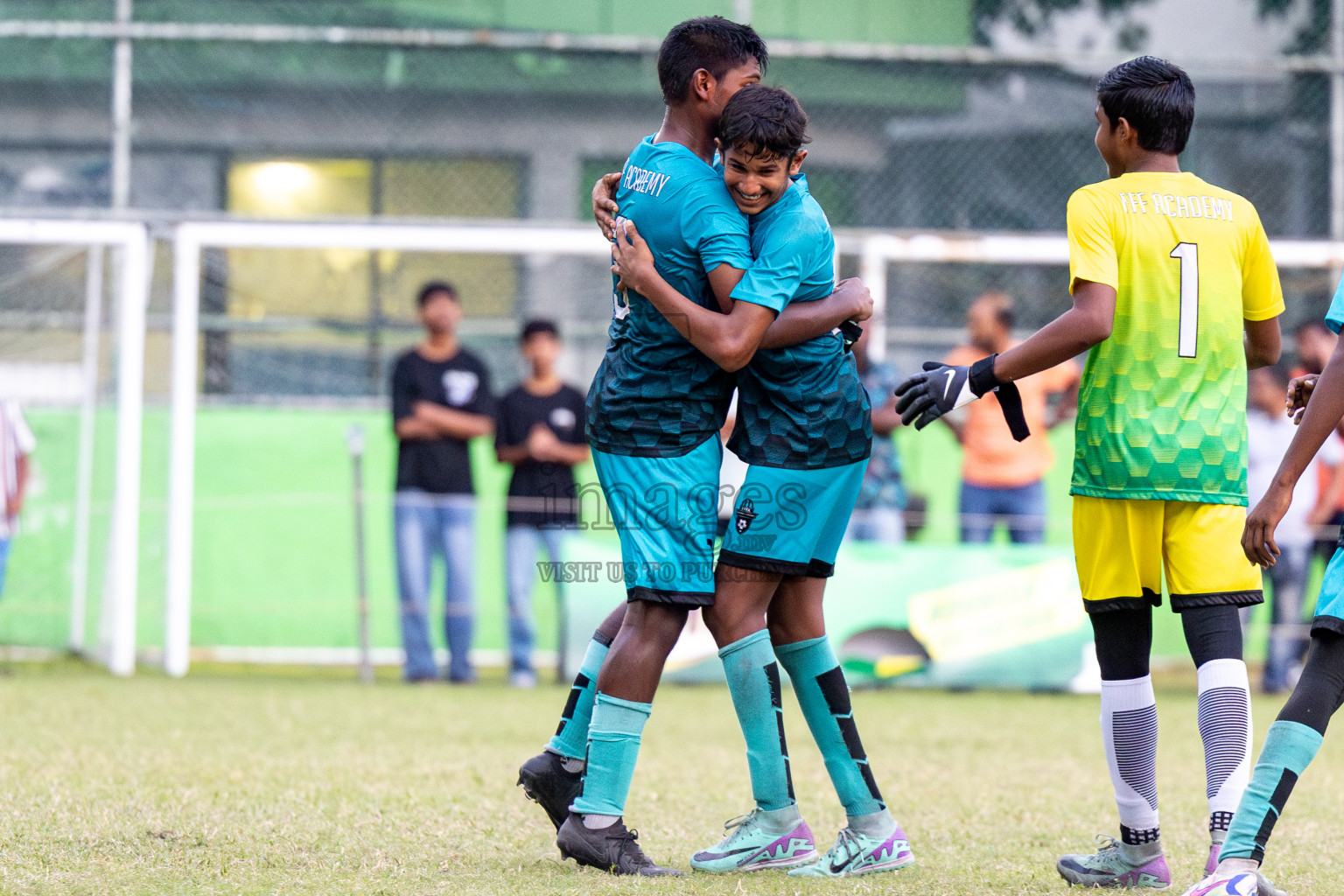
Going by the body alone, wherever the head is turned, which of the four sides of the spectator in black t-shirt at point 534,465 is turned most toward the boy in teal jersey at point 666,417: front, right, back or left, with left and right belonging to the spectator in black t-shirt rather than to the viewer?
front

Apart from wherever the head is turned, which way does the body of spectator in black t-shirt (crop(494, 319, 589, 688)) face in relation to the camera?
toward the camera

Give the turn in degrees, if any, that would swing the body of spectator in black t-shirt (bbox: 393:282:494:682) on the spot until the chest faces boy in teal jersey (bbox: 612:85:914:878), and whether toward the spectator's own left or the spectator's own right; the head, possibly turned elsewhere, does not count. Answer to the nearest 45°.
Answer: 0° — they already face them

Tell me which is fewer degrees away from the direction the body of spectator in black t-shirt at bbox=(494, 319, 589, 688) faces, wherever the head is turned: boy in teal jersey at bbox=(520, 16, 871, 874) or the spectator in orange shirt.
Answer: the boy in teal jersey

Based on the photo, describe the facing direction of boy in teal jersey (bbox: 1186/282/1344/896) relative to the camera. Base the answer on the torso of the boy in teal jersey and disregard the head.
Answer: to the viewer's left

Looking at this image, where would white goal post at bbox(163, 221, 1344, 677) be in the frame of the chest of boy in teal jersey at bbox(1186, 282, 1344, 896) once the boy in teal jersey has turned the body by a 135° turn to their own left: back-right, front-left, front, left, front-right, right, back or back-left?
back

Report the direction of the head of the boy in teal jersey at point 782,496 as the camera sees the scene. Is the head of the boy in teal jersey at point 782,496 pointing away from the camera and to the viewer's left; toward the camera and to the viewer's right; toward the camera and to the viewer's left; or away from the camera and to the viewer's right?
toward the camera and to the viewer's left

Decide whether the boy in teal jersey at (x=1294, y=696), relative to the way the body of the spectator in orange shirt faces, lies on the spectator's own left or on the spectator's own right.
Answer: on the spectator's own left

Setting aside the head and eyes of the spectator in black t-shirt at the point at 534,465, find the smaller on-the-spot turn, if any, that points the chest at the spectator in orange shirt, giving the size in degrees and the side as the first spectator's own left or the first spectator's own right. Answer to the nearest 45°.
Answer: approximately 90° to the first spectator's own left

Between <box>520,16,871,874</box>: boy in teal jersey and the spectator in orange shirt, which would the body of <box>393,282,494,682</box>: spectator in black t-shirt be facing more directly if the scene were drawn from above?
the boy in teal jersey

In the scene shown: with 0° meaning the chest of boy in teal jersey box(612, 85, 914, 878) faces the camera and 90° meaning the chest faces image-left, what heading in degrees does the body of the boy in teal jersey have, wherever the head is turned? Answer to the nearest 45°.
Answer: approximately 90°

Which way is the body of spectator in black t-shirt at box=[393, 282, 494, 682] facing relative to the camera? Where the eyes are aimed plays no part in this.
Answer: toward the camera
